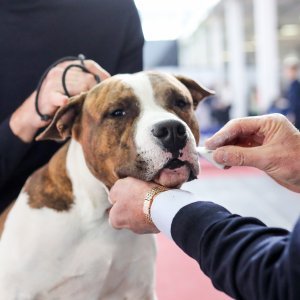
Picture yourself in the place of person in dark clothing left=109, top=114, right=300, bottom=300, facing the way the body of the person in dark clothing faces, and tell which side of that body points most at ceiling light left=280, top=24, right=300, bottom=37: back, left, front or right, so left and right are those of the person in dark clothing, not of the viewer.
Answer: right

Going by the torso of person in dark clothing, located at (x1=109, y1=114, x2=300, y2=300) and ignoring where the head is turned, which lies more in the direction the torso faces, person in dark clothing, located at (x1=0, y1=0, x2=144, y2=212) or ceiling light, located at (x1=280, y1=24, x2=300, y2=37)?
the person in dark clothing

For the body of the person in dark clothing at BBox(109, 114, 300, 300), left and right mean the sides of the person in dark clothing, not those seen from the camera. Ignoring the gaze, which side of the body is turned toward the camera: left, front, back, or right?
left

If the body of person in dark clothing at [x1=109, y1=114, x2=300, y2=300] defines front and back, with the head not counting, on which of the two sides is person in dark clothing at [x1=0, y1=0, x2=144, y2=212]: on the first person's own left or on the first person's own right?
on the first person's own right

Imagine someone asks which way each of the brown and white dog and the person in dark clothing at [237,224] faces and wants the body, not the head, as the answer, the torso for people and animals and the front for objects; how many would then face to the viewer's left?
1

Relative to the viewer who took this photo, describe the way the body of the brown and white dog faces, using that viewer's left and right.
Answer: facing the viewer and to the right of the viewer

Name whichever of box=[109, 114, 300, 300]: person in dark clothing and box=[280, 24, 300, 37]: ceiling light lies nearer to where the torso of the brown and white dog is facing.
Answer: the person in dark clothing
